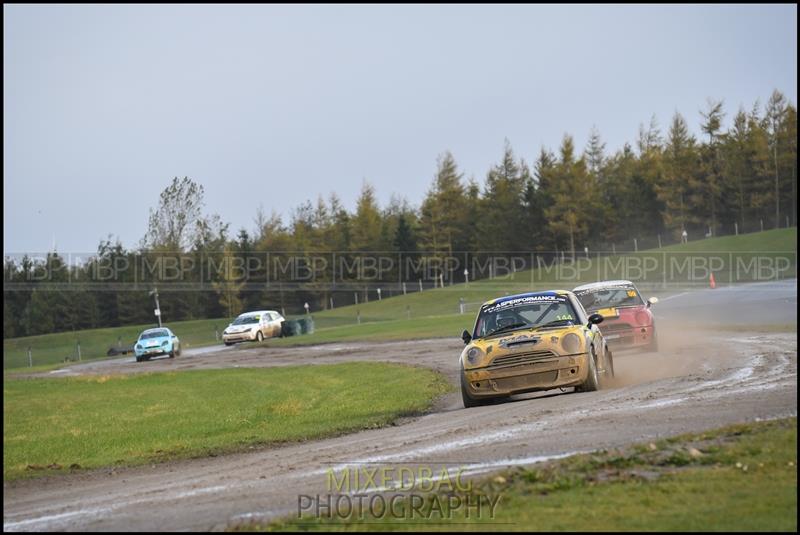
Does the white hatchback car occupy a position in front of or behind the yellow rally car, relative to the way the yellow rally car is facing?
behind

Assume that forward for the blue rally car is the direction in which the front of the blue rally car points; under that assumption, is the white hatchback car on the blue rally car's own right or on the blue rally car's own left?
on the blue rally car's own left

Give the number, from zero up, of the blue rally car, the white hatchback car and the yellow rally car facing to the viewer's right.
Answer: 0

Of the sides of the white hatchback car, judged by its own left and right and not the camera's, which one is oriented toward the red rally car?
left

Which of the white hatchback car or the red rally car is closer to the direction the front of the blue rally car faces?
the red rally car

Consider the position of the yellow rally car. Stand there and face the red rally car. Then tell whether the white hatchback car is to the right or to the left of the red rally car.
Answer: left

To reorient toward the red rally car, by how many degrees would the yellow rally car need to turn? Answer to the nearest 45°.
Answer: approximately 180°

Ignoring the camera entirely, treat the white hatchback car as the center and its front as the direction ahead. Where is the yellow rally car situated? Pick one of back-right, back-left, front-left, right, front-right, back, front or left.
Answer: front-left

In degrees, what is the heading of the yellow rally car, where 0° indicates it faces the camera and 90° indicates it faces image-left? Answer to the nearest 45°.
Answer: approximately 0°

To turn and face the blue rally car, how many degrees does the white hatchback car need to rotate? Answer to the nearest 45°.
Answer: approximately 45° to its right

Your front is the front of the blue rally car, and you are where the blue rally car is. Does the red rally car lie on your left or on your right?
on your left

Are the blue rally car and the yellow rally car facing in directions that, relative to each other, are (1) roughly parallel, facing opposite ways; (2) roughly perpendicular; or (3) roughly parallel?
roughly parallel

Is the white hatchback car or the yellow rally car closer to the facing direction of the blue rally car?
the yellow rally car

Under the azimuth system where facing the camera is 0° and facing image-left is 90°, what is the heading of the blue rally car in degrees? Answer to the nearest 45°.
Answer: approximately 45°

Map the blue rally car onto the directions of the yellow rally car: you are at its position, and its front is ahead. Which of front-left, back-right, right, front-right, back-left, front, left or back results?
back-right
